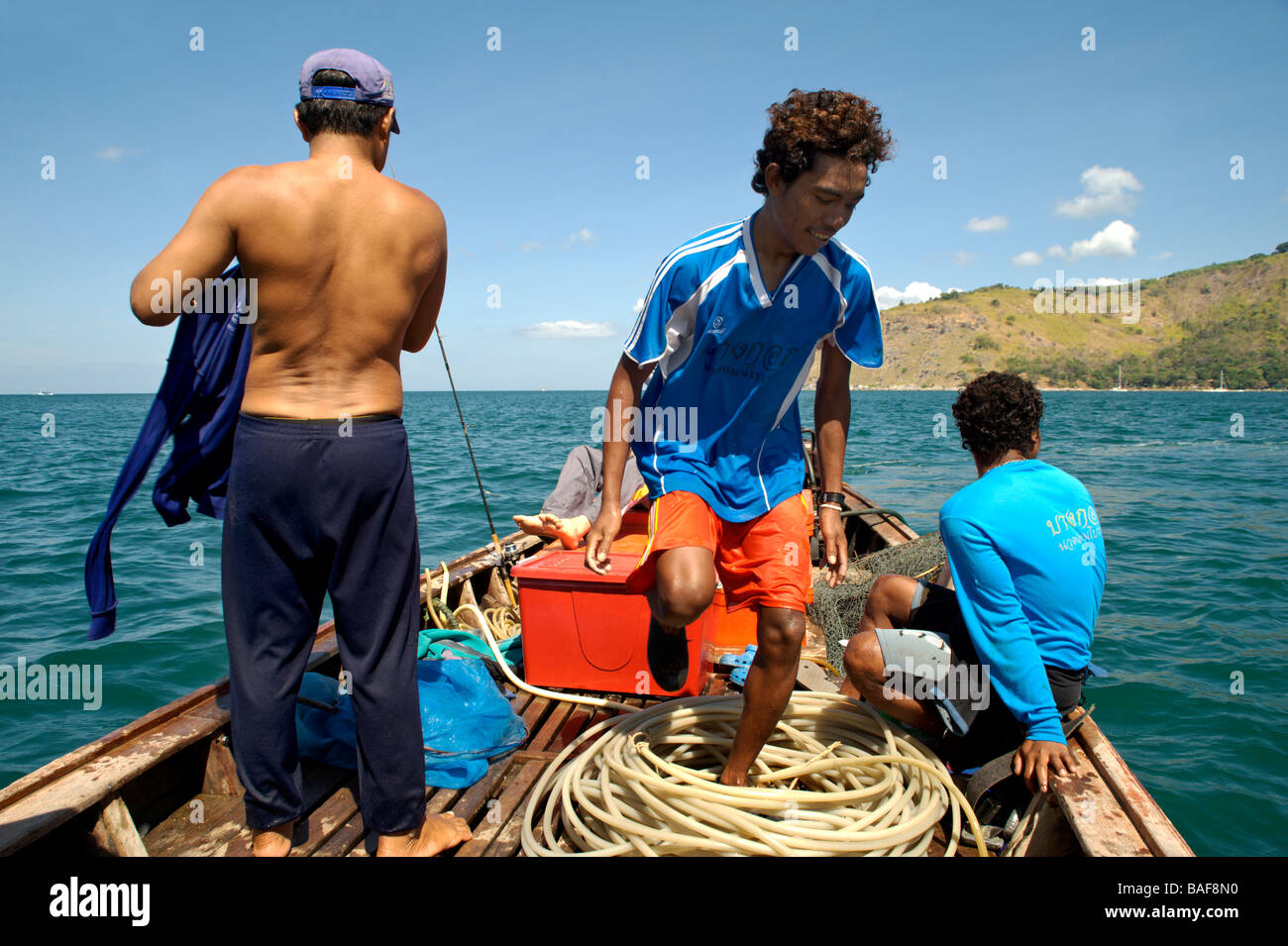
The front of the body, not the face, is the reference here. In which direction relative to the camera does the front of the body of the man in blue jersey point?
toward the camera

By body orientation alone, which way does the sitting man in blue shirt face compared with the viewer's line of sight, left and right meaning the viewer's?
facing away from the viewer and to the left of the viewer

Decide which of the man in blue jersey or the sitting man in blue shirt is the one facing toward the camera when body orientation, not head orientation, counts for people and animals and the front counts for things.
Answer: the man in blue jersey

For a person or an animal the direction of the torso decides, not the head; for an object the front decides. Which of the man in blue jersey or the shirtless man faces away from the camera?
the shirtless man

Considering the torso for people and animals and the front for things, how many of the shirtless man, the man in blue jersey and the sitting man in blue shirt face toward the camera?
1

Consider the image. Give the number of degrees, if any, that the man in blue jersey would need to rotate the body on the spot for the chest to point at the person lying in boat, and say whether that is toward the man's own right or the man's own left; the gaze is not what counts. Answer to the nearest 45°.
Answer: approximately 180°

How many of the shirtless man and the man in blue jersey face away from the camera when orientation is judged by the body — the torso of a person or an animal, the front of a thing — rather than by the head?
1

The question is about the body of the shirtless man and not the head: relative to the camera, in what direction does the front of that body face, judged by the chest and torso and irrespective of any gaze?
away from the camera

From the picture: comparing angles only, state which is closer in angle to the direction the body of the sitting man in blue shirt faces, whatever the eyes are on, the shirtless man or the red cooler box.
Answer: the red cooler box

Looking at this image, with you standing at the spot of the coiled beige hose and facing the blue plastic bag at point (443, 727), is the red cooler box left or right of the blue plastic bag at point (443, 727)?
right

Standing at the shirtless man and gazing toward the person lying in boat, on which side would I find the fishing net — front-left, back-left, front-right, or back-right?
front-right

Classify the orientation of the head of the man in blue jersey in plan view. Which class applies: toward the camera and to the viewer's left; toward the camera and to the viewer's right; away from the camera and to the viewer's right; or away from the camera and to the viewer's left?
toward the camera and to the viewer's right
